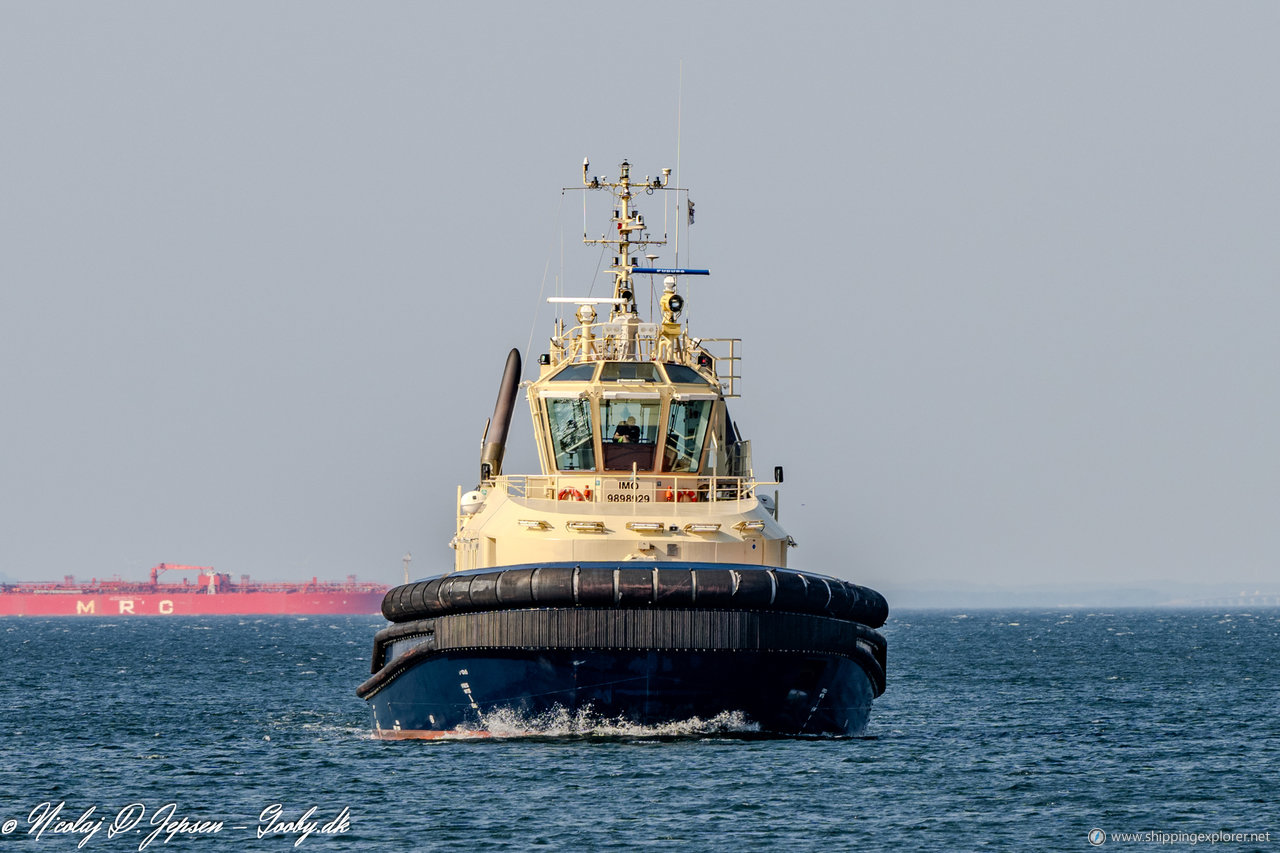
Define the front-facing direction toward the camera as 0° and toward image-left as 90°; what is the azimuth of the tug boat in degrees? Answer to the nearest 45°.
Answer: approximately 0°
